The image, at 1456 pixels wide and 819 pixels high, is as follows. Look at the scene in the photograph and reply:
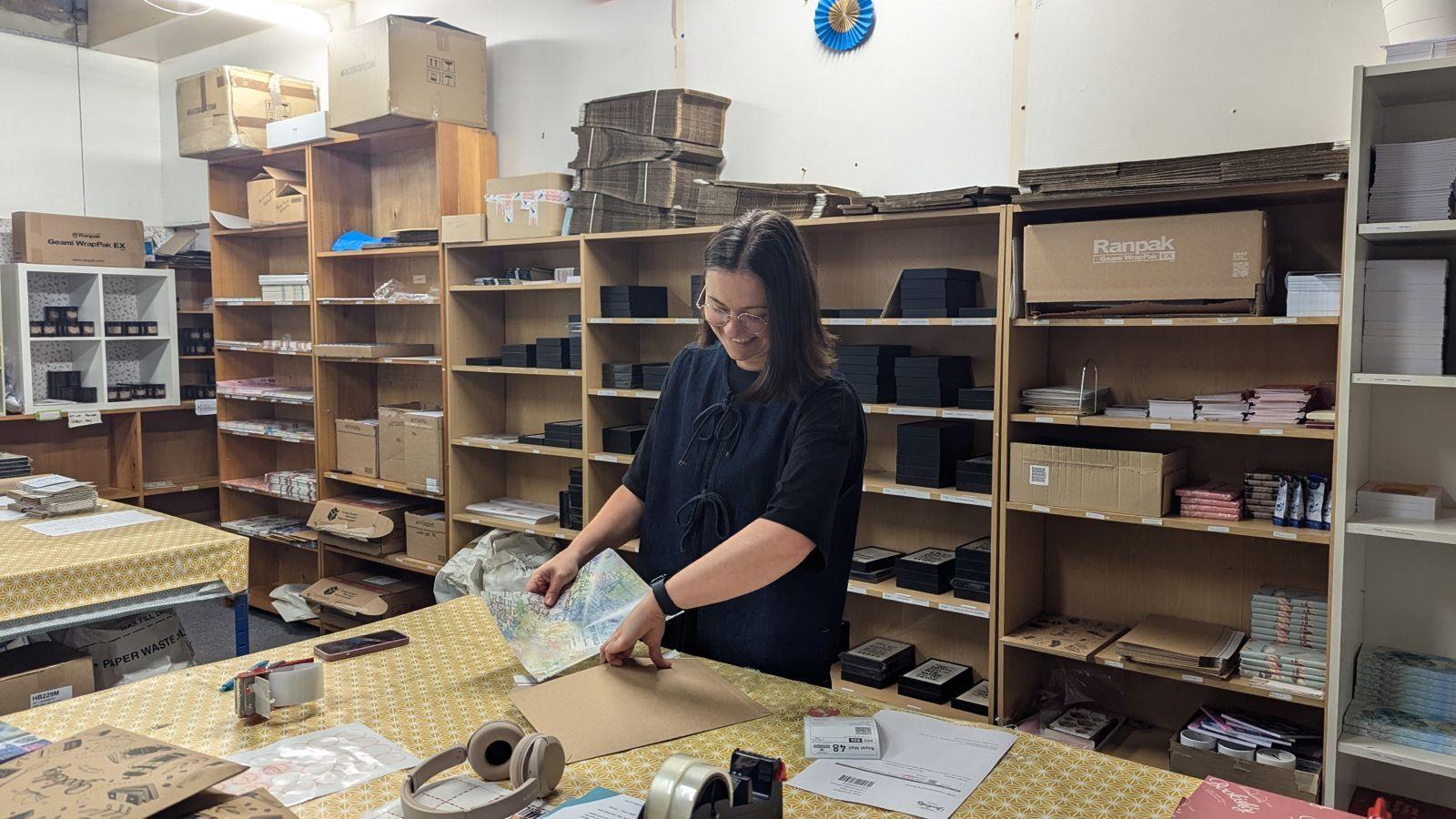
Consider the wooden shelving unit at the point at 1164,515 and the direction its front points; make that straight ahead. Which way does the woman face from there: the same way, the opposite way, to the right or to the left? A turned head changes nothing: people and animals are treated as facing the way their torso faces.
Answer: the same way

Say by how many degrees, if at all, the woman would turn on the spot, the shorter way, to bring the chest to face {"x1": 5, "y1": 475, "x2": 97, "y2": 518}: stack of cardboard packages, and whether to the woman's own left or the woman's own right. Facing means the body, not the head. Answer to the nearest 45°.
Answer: approximately 90° to the woman's own right

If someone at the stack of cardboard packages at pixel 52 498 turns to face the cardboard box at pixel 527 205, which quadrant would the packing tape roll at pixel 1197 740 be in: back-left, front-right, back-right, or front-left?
front-right

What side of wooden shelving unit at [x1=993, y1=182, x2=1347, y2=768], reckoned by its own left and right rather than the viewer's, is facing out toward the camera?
front

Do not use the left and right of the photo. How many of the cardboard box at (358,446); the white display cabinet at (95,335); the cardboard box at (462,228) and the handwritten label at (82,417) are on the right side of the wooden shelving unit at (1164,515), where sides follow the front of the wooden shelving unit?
4

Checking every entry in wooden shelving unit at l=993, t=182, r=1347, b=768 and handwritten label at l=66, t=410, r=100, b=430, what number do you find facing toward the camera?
2

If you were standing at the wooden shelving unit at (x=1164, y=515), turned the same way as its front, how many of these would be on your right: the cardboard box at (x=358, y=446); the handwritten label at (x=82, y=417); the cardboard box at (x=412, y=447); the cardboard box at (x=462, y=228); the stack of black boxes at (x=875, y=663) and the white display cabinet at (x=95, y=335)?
6

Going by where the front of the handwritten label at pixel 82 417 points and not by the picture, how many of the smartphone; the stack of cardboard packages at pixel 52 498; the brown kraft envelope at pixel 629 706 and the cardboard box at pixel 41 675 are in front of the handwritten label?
4

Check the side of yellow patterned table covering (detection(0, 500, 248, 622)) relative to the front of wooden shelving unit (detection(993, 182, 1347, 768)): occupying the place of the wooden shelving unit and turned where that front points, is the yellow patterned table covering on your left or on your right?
on your right

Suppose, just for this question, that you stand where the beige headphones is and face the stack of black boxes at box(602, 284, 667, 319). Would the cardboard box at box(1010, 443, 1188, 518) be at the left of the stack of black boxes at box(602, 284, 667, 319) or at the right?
right

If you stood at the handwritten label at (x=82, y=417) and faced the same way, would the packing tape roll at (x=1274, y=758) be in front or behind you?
in front

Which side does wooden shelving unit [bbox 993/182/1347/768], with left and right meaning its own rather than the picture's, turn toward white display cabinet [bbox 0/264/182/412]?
right

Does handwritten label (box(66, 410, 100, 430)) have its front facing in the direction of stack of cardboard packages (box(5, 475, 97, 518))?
yes

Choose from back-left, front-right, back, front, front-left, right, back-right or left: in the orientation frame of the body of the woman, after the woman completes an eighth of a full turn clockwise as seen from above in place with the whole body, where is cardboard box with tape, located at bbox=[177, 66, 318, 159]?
front-right

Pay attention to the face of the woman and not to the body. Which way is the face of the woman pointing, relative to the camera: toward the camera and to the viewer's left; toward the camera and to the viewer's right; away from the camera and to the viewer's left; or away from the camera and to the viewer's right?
toward the camera and to the viewer's left

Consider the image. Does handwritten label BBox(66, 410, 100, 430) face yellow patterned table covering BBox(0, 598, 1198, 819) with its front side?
yes

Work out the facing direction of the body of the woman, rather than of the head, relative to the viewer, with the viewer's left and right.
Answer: facing the viewer and to the left of the viewer
